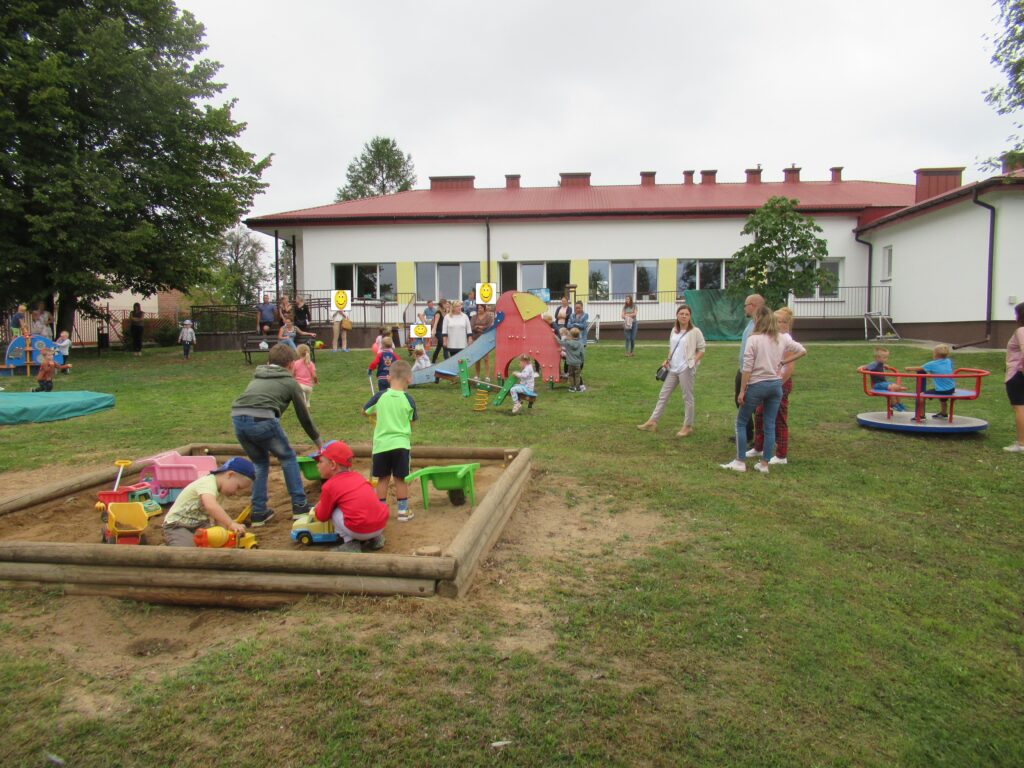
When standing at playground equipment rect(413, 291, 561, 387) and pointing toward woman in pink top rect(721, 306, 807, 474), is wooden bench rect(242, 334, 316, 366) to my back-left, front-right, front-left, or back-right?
back-right

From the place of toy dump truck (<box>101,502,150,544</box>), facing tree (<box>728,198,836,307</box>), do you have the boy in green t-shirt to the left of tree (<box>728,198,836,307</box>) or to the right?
right

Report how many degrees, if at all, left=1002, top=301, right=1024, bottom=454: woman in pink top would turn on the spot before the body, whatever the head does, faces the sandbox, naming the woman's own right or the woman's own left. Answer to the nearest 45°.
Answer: approximately 45° to the woman's own left

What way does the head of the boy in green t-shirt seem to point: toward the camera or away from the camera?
away from the camera

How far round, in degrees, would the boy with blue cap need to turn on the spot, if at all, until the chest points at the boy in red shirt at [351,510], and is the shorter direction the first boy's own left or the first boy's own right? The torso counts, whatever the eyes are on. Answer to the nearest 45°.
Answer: approximately 45° to the first boy's own right

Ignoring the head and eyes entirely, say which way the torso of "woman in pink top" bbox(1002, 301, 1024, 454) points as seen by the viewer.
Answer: to the viewer's left

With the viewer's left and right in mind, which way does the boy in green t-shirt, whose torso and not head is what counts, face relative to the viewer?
facing away from the viewer

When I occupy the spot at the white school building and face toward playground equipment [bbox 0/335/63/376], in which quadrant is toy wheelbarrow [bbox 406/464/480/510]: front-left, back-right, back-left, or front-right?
front-left

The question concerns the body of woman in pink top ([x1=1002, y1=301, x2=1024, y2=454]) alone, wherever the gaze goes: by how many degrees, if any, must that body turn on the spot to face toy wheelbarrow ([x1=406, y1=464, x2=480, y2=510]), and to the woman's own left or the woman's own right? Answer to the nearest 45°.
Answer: approximately 45° to the woman's own left

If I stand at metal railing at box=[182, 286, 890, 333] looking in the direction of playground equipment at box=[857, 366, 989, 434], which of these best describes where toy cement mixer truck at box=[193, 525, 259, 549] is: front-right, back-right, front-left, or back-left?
front-right

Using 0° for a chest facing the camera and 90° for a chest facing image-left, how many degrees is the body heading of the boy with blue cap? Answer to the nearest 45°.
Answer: approximately 270°
